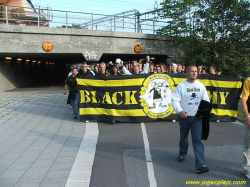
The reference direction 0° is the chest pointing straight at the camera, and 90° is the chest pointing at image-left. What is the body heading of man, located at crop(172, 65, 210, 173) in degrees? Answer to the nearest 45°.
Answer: approximately 315°

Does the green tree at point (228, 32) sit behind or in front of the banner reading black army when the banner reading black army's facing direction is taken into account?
behind

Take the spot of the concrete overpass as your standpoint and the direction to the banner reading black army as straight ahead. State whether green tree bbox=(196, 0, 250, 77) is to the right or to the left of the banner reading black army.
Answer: left

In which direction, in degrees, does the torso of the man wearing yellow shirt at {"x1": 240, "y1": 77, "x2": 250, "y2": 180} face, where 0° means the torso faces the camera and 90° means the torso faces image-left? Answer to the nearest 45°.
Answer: approximately 0°

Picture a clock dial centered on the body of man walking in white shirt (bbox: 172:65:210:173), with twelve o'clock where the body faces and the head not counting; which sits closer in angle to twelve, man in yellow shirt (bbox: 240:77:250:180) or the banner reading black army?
the man in yellow shirt

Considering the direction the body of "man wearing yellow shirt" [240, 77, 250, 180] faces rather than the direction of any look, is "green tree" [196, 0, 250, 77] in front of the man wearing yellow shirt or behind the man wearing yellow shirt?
behind

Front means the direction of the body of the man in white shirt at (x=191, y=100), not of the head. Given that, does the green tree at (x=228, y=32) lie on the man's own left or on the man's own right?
on the man's own left

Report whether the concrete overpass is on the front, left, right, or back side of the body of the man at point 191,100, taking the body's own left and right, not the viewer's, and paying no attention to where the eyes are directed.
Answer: back

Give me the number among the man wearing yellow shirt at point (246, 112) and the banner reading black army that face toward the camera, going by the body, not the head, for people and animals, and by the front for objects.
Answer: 2
